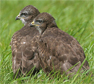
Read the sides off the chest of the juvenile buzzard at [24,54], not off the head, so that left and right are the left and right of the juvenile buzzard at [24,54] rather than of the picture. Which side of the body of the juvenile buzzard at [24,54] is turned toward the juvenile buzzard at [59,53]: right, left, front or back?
right
